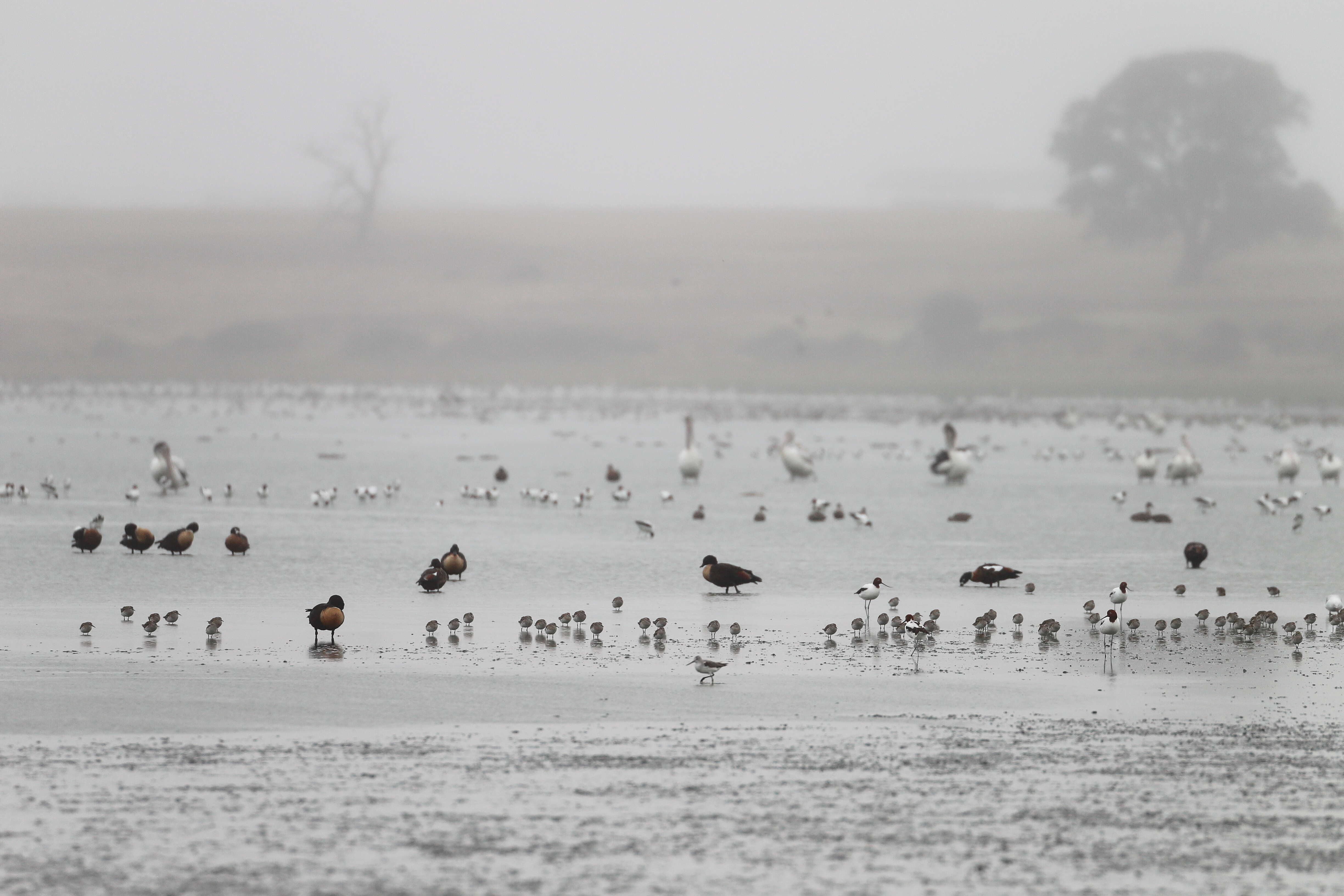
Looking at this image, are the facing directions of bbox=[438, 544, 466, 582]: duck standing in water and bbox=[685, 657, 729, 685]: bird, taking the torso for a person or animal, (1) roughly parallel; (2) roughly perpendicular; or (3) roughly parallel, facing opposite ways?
roughly perpendicular

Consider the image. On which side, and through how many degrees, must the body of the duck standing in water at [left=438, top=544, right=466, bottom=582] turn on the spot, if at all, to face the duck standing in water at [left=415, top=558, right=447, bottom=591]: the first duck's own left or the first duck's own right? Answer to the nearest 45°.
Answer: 0° — it already faces it

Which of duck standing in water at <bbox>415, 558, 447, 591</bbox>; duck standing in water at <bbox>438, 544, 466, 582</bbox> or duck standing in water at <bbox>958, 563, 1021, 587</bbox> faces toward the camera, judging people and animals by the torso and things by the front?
duck standing in water at <bbox>438, 544, 466, 582</bbox>

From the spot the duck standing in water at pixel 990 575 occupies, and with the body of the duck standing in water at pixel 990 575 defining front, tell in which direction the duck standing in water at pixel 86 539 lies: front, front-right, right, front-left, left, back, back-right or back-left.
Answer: front

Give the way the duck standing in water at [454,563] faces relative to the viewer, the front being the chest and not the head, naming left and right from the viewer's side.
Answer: facing the viewer

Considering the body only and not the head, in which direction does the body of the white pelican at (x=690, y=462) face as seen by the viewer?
toward the camera

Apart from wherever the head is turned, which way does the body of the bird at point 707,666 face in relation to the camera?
to the viewer's left

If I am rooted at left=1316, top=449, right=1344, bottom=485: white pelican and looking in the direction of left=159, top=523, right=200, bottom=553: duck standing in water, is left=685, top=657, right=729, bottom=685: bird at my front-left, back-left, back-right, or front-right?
front-left

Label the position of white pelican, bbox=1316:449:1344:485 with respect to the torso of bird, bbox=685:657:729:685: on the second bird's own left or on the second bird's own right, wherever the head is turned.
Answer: on the second bird's own right

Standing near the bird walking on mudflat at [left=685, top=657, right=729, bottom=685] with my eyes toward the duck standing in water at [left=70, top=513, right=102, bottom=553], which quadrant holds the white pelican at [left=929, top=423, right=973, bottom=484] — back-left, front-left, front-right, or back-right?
front-right

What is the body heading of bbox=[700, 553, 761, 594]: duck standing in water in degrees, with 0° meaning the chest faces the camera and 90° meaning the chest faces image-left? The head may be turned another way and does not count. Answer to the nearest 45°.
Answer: approximately 90°

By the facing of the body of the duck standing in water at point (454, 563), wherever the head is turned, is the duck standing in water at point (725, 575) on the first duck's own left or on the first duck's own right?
on the first duck's own left

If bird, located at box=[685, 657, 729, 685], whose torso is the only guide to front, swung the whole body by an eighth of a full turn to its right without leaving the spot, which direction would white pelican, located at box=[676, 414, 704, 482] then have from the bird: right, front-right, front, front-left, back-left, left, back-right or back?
front-right
